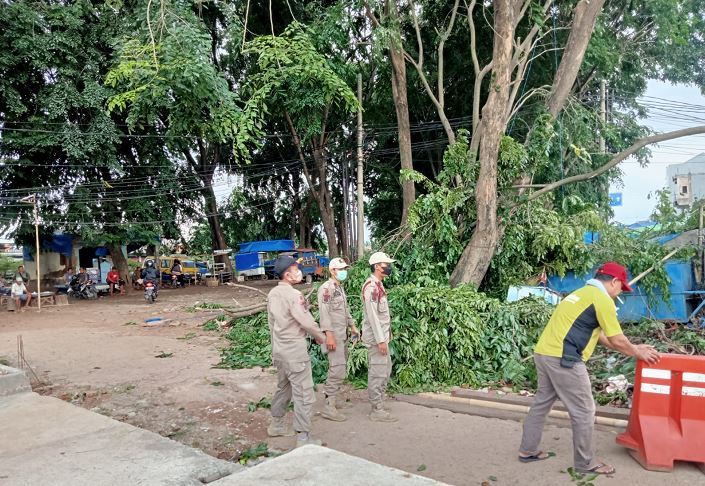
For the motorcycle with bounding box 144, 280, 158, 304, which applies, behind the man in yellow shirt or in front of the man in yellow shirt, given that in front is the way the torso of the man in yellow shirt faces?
behind

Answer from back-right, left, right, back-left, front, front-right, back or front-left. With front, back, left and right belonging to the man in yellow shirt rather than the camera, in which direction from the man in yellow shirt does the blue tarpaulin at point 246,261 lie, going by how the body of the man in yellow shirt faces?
back-left

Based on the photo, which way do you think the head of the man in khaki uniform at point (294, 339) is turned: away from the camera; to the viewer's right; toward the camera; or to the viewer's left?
to the viewer's right

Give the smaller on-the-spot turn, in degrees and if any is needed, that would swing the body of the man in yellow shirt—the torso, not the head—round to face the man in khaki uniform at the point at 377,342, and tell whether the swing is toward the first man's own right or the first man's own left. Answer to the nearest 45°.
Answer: approximately 135° to the first man's own left

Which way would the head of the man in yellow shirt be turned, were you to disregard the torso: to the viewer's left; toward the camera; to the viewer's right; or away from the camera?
to the viewer's right

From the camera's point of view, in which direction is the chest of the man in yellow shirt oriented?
to the viewer's right

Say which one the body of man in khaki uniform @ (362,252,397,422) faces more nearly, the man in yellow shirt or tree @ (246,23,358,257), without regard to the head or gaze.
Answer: the man in yellow shirt

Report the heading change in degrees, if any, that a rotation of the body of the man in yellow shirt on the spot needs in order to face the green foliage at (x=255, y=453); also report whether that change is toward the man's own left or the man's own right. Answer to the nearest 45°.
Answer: approximately 180°
